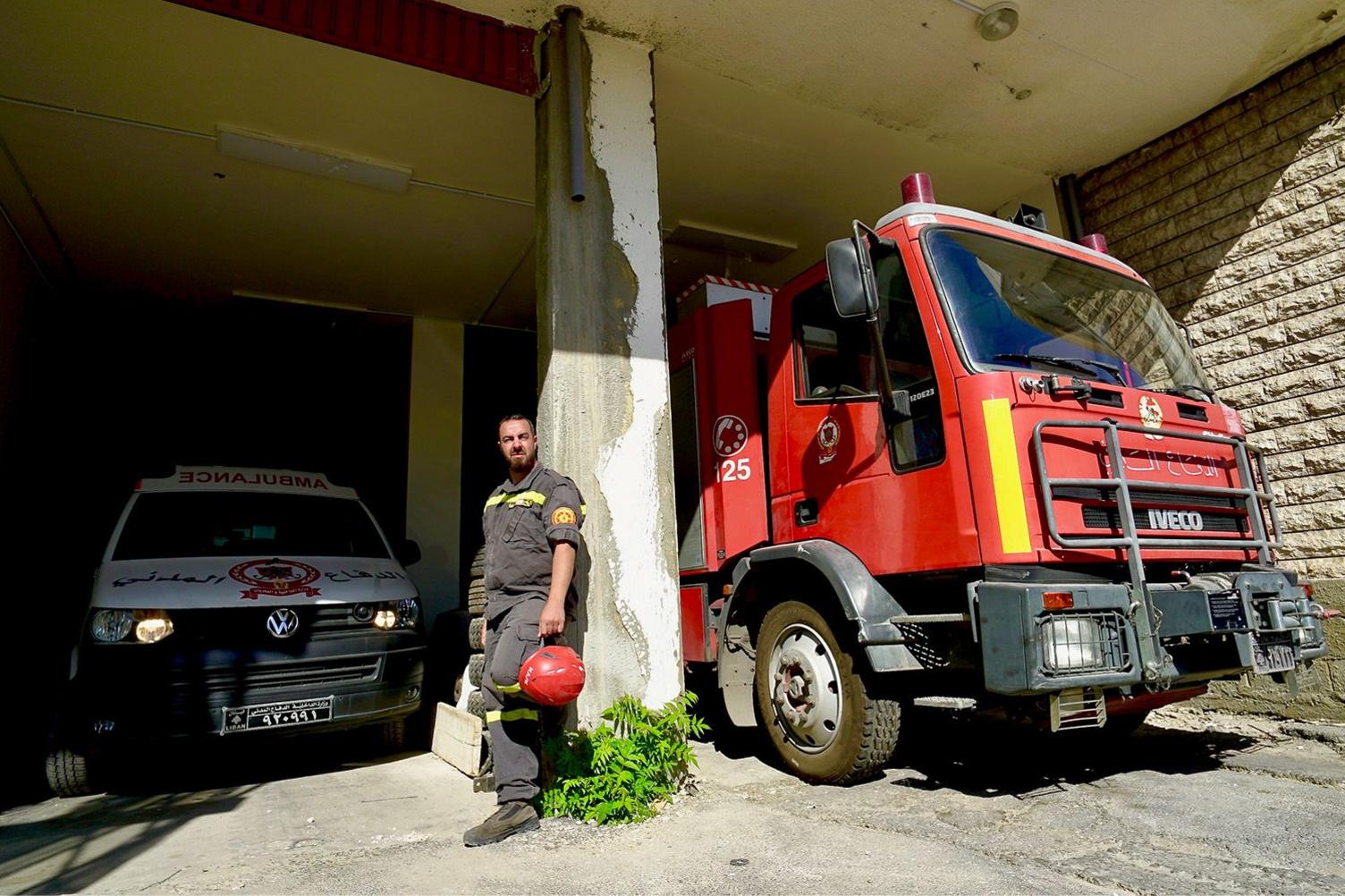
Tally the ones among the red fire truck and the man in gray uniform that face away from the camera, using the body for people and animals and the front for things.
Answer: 0

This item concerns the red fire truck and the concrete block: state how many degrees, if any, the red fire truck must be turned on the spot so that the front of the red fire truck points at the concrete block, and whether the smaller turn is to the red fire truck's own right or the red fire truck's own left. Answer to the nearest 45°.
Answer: approximately 135° to the red fire truck's own right

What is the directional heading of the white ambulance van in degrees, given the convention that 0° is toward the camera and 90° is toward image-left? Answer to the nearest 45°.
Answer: approximately 0°

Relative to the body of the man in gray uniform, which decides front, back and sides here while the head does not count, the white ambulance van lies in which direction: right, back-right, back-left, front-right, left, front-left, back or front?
right

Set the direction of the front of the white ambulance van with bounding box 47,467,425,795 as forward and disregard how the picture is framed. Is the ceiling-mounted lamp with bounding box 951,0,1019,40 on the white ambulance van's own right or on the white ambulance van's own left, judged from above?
on the white ambulance van's own left

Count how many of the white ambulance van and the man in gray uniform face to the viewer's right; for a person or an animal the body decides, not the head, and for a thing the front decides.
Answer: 0

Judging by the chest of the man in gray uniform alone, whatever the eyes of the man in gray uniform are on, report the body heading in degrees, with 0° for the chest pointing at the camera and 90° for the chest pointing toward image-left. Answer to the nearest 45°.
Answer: approximately 45°

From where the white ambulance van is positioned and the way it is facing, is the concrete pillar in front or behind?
in front

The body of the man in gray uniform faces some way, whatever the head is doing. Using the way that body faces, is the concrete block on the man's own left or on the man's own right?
on the man's own right

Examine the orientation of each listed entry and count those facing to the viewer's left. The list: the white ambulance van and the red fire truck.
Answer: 0
